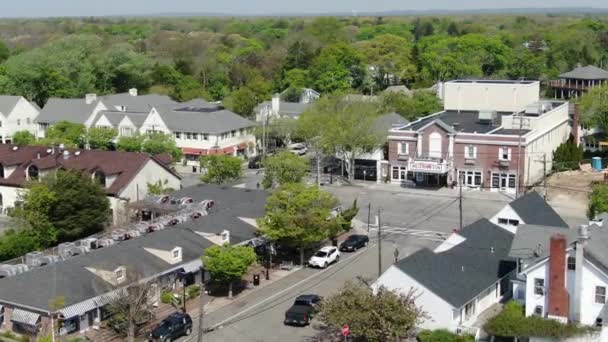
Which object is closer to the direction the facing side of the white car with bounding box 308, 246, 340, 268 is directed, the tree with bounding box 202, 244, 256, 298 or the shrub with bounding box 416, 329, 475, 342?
the tree

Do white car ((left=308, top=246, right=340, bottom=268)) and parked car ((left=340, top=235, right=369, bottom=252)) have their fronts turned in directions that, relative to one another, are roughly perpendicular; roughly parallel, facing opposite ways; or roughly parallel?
roughly parallel

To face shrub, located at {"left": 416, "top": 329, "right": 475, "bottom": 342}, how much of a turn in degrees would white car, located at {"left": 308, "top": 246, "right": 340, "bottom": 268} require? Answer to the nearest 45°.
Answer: approximately 45° to its left

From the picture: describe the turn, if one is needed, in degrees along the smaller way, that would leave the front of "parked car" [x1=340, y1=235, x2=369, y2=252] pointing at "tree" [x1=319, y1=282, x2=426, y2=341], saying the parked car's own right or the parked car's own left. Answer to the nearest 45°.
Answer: approximately 45° to the parked car's own left

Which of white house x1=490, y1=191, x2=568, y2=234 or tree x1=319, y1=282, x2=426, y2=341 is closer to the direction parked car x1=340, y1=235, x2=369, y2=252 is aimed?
the tree

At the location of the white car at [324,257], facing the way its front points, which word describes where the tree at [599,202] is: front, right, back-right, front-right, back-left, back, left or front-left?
back-left

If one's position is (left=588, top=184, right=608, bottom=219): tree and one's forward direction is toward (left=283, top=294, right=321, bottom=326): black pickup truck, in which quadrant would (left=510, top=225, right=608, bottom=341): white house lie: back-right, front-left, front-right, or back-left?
front-left

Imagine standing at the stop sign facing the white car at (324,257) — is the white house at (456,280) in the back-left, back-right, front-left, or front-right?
front-right

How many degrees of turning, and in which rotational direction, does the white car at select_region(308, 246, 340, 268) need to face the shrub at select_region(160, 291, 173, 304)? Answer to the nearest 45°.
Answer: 0° — it already faces it

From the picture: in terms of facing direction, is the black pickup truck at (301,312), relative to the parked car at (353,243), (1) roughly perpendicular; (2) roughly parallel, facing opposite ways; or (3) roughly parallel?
roughly parallel, facing opposite ways

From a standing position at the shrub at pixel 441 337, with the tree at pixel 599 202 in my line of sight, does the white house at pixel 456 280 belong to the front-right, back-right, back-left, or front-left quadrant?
front-left

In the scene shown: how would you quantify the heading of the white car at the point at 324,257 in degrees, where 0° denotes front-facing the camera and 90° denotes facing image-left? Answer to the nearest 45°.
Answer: approximately 45°

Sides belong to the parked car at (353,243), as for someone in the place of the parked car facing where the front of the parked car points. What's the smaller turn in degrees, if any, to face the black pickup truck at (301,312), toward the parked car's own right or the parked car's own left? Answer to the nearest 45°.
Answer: approximately 45° to the parked car's own left

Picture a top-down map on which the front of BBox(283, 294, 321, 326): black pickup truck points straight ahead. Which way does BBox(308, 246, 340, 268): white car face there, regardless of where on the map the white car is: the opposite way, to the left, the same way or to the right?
the opposite way
